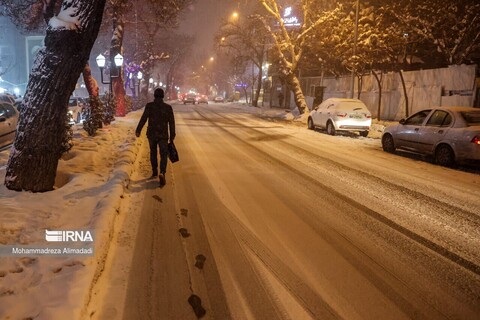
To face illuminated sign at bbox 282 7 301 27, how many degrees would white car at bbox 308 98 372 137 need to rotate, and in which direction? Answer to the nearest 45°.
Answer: approximately 45° to its right

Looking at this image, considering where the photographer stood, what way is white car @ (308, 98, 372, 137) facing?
facing away from the viewer and to the left of the viewer

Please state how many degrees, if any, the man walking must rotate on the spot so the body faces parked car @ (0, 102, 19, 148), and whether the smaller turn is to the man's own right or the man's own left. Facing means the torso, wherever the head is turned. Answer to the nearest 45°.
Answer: approximately 45° to the man's own left

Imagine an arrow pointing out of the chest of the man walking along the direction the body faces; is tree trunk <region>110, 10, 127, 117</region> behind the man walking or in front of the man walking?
in front

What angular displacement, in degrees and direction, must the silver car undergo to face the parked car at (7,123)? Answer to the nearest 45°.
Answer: approximately 45° to its left

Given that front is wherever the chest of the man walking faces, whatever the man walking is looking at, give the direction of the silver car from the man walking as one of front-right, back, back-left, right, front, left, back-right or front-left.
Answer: right

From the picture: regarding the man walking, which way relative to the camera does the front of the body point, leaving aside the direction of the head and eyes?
away from the camera

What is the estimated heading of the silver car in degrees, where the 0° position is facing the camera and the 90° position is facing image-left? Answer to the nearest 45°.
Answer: approximately 135°

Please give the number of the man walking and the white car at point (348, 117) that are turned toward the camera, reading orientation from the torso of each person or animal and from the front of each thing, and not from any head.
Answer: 0

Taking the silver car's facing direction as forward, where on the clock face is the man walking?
The man walking is roughly at 9 o'clock from the silver car.

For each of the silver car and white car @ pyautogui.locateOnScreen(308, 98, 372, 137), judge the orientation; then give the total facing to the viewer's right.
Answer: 0
